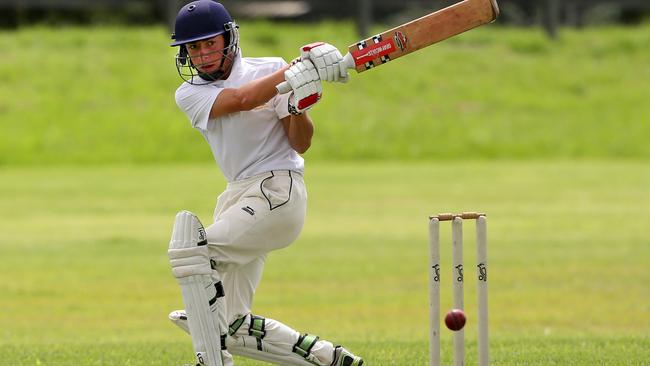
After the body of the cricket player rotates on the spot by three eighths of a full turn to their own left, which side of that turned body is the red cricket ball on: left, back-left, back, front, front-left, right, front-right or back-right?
front-right
